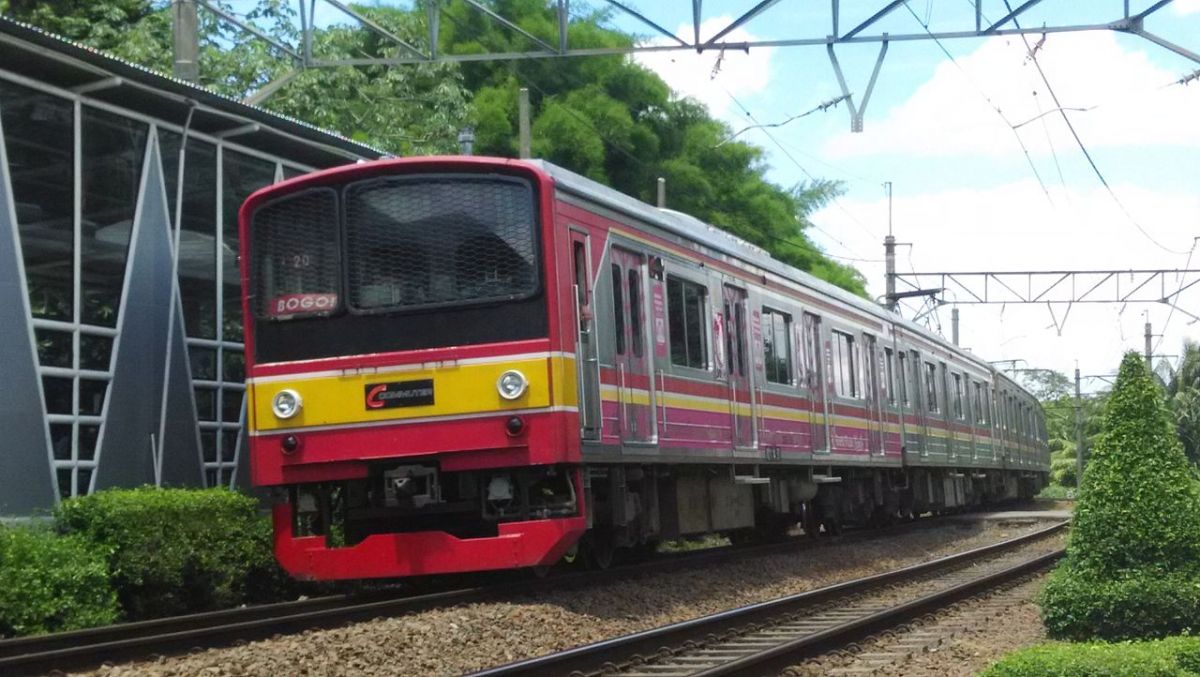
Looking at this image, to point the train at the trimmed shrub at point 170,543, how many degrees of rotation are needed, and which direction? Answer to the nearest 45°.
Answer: approximately 45° to its right

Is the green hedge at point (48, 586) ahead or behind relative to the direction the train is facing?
ahead

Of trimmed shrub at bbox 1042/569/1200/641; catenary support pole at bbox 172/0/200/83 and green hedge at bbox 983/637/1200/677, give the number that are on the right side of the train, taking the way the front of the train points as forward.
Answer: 1

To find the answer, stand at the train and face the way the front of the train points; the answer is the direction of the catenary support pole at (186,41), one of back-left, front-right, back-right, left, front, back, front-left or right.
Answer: right

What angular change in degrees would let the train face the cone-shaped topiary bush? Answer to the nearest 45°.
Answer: approximately 45° to its left

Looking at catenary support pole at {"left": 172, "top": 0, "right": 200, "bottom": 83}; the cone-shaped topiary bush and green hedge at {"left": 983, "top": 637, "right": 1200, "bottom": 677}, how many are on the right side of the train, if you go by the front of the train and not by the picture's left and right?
1

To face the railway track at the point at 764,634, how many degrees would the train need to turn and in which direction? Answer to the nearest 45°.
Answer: approximately 90° to its left
